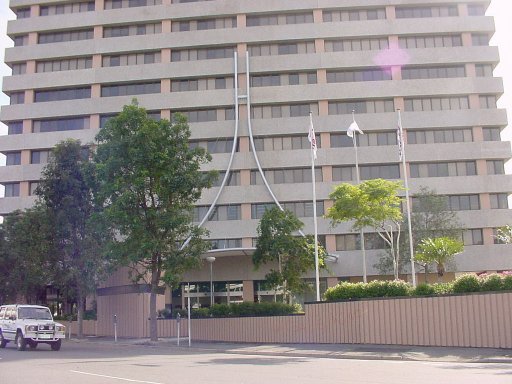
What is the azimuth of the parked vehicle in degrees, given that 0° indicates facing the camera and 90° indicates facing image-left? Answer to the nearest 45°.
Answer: approximately 315°

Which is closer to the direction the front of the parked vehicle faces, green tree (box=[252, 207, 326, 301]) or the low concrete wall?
the low concrete wall

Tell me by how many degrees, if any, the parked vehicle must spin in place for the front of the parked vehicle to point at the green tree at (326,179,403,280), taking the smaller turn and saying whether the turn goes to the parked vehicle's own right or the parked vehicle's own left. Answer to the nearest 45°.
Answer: approximately 45° to the parked vehicle's own left
